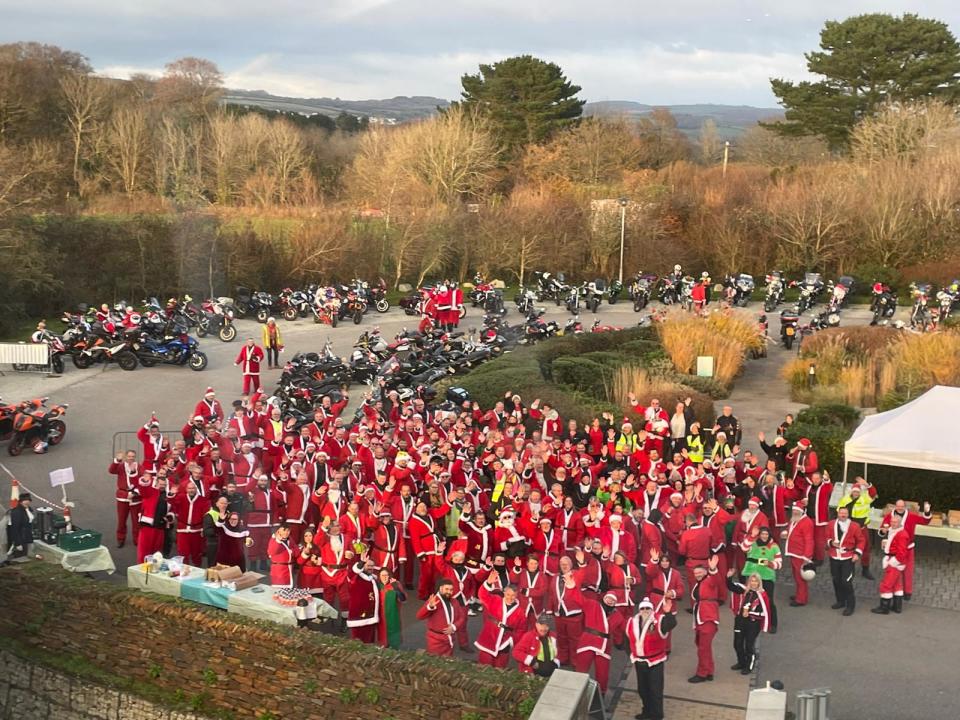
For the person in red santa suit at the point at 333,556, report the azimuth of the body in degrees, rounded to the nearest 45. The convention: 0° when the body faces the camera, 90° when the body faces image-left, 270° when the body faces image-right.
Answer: approximately 0°

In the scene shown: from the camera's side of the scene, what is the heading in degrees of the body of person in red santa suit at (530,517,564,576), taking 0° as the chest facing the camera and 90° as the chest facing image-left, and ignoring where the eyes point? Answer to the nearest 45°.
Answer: approximately 0°

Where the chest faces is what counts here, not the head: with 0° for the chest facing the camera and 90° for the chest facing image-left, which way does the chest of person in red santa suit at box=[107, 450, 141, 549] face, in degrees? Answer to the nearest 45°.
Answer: approximately 315°

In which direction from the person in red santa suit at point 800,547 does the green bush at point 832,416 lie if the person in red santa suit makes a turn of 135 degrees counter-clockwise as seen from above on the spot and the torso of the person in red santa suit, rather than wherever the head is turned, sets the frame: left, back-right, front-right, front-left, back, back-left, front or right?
left

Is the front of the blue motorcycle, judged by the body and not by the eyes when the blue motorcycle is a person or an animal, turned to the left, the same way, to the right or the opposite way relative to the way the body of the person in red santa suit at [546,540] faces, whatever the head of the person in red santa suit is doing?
to the left

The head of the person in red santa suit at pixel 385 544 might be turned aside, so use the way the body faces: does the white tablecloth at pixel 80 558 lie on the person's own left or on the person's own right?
on the person's own right

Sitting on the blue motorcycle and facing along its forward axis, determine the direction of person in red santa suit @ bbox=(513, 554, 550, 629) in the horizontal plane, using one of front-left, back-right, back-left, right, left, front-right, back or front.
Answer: right
